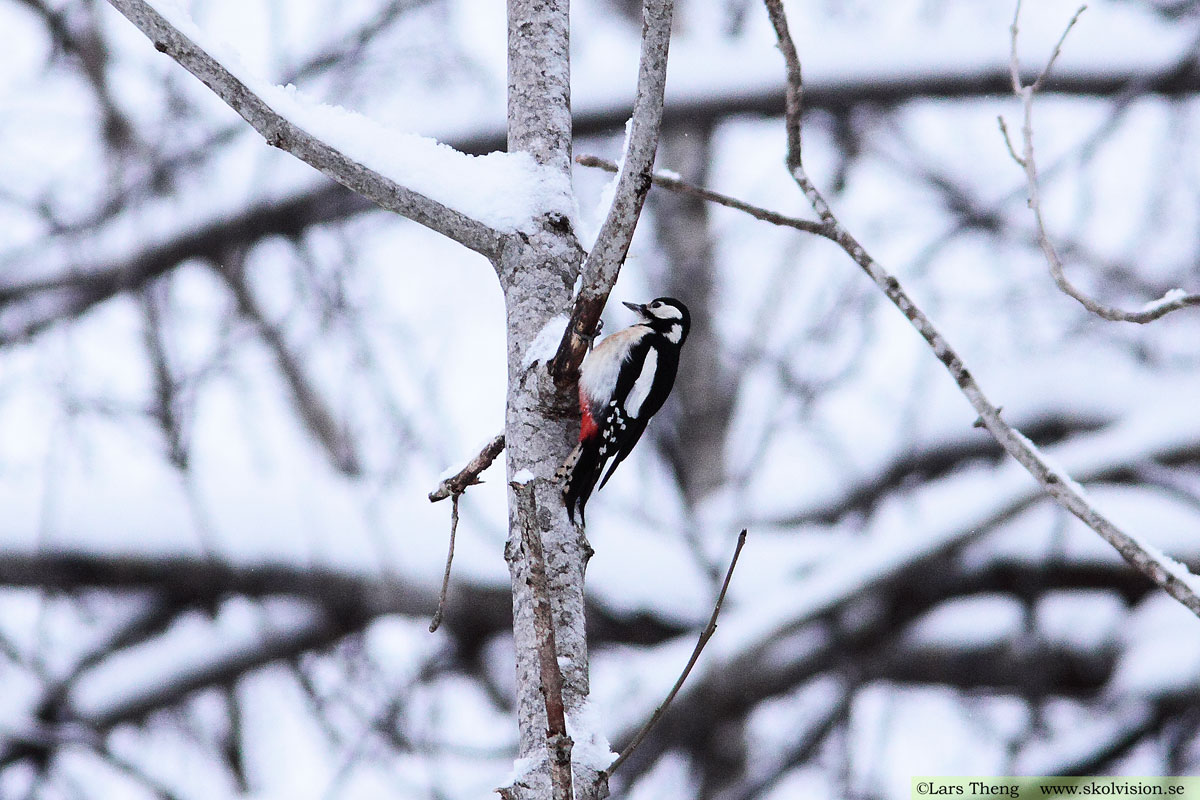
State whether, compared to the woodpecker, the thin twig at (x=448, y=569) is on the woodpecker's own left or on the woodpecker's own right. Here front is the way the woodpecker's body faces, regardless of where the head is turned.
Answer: on the woodpecker's own left

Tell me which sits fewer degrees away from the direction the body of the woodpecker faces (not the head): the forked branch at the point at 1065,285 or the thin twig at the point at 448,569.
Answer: the thin twig

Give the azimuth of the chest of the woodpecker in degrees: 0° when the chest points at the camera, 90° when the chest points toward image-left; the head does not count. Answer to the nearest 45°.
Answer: approximately 90°

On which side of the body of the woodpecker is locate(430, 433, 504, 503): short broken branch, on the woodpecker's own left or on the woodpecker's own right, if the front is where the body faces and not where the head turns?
on the woodpecker's own left

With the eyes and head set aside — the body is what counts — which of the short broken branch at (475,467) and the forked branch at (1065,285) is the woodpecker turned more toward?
the short broken branch

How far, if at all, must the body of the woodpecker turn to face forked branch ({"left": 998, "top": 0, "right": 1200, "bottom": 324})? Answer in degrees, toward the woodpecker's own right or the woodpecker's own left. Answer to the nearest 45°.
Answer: approximately 135° to the woodpecker's own right
